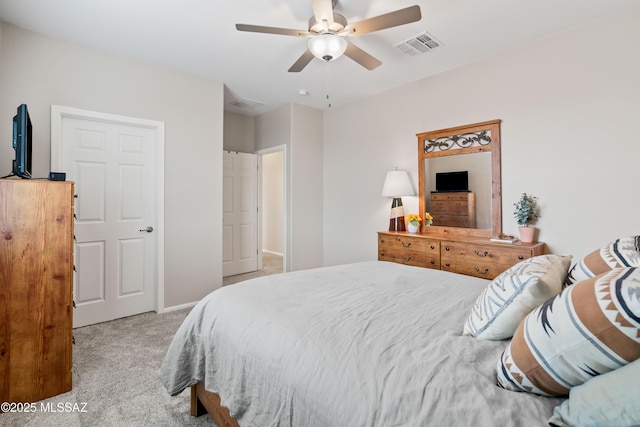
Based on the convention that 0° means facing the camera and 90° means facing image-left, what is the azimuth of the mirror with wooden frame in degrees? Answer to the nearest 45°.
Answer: approximately 45°

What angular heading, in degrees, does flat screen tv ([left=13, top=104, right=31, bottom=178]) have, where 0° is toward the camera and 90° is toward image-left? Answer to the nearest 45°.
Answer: approximately 270°

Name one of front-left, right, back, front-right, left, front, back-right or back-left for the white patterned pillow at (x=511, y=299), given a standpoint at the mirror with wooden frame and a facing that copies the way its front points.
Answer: front-left

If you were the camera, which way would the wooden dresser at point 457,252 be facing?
facing the viewer and to the left of the viewer

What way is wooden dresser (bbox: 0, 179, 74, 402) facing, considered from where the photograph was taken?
facing to the right of the viewer

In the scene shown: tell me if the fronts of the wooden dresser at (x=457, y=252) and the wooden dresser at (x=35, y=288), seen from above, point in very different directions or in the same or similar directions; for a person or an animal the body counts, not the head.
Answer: very different directions

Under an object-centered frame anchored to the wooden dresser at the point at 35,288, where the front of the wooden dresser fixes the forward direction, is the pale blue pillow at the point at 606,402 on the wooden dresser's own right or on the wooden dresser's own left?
on the wooden dresser's own right

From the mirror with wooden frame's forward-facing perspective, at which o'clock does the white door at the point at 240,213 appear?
The white door is roughly at 2 o'clock from the mirror with wooden frame.

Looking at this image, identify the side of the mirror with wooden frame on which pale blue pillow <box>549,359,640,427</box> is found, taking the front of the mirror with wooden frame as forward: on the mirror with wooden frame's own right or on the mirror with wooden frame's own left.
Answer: on the mirror with wooden frame's own left

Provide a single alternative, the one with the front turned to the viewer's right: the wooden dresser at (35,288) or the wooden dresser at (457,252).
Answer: the wooden dresser at (35,288)

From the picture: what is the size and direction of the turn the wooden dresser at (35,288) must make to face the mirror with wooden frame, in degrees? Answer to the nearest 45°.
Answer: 0° — it already faces it

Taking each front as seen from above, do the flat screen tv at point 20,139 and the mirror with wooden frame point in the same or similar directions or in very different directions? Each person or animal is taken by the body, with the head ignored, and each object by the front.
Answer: very different directions
